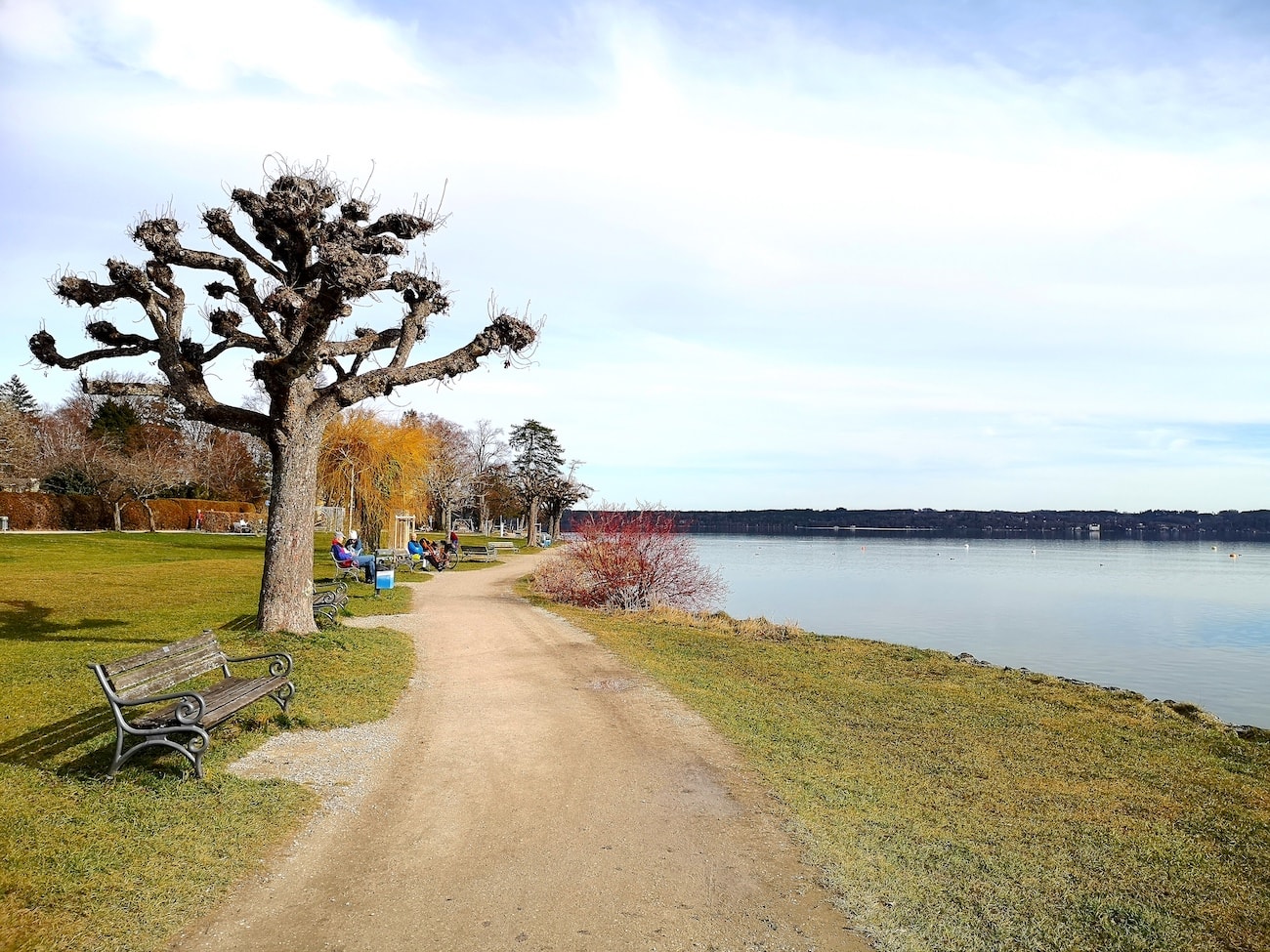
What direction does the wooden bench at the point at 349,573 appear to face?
to the viewer's right

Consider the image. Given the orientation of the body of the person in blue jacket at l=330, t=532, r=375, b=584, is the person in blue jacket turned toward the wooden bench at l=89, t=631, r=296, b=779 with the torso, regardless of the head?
no

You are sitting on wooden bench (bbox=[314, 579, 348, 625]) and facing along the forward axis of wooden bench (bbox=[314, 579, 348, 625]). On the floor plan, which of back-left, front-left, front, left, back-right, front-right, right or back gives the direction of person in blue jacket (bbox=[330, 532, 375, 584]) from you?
back-left

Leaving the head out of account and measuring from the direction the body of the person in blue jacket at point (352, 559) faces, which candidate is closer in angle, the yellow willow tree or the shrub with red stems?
the shrub with red stems

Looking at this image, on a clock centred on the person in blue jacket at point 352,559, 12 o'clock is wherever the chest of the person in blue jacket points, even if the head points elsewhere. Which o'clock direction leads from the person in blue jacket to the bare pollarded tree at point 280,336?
The bare pollarded tree is roughly at 3 o'clock from the person in blue jacket.

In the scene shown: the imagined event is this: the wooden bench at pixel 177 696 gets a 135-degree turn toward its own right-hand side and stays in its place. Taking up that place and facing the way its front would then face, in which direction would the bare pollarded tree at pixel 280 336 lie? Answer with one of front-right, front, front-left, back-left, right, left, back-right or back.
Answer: right

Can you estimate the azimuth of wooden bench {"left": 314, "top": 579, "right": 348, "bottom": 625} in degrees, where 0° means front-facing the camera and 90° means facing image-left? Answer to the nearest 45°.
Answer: approximately 315°

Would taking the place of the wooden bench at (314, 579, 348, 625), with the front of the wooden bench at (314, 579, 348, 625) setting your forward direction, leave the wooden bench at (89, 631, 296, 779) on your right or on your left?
on your right

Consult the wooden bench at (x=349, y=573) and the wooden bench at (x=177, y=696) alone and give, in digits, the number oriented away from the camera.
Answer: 0

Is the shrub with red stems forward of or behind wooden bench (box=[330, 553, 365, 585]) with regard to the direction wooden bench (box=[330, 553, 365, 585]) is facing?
forward

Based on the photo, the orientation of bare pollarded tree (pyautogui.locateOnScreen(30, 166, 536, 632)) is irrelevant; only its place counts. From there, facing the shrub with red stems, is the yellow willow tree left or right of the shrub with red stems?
left

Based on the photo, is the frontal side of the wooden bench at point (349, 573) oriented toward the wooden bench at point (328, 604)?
no

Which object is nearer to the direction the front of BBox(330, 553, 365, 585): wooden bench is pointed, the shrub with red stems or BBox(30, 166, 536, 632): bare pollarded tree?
the shrub with red stems

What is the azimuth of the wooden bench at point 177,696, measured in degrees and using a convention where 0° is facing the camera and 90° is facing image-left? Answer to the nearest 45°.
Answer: approximately 315°

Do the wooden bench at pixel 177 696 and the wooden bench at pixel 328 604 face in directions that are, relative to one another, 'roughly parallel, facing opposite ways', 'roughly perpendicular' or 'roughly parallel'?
roughly parallel

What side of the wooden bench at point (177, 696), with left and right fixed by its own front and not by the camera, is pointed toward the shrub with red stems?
left

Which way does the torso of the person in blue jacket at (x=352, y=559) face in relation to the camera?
to the viewer's right

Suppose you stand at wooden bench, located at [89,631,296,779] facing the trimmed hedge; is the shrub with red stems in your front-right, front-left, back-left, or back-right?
front-right

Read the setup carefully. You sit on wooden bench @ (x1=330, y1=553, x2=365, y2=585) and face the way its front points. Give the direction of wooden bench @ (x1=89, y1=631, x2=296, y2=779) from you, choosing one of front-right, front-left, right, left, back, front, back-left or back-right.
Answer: right
